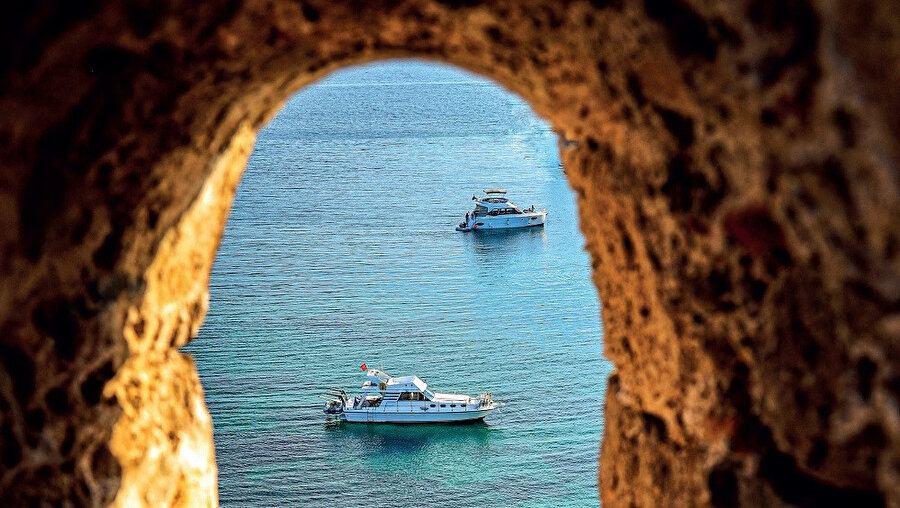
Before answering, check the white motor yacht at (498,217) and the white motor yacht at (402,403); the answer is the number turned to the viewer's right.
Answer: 2

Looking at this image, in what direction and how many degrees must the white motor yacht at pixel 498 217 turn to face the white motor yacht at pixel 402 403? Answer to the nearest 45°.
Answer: approximately 90° to its right

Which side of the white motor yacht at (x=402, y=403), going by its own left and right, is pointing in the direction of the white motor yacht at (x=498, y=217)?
left

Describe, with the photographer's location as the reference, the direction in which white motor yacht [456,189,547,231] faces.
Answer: facing to the right of the viewer

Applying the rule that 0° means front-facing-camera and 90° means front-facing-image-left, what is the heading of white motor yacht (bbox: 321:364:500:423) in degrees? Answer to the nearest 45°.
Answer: approximately 270°
